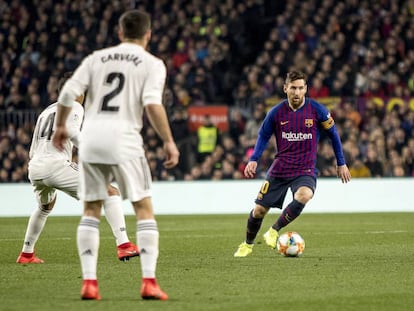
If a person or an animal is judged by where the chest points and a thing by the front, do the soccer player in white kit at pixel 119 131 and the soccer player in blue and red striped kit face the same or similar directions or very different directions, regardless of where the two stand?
very different directions

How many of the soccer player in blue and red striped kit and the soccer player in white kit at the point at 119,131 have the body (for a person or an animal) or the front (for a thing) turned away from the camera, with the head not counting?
1

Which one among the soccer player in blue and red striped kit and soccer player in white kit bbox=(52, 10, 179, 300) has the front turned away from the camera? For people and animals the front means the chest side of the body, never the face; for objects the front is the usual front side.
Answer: the soccer player in white kit

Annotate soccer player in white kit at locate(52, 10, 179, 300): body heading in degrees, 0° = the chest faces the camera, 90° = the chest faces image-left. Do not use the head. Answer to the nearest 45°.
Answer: approximately 180°

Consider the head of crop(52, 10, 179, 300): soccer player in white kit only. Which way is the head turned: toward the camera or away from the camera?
away from the camera

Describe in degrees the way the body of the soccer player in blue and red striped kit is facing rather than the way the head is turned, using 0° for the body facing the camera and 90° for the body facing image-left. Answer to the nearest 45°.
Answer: approximately 0°

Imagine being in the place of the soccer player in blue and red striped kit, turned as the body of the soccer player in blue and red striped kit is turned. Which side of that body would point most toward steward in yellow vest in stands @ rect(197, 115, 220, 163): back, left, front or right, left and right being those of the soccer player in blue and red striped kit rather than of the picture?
back

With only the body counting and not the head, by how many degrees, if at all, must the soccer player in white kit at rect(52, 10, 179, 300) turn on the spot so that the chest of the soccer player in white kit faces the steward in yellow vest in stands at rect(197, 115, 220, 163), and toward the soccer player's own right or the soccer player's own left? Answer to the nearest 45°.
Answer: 0° — they already face them
